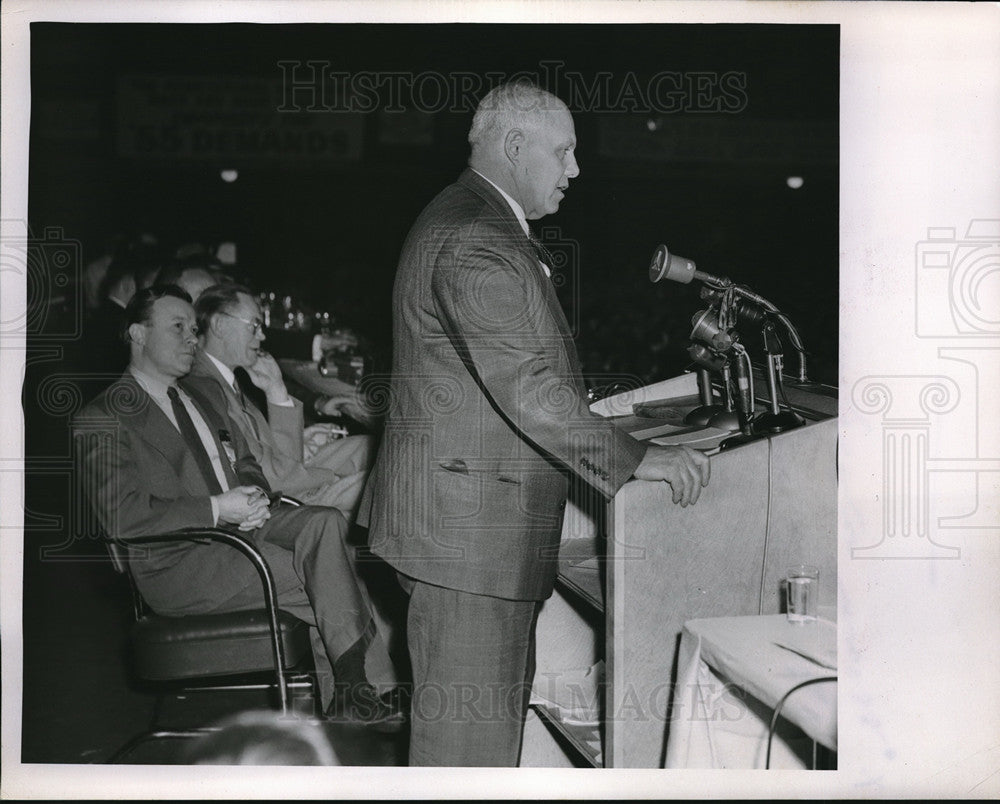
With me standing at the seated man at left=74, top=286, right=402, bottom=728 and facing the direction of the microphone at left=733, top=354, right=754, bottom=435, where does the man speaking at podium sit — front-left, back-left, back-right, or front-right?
front-right

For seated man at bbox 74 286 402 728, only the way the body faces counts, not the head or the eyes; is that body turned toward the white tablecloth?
yes

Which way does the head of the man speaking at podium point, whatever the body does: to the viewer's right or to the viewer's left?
to the viewer's right

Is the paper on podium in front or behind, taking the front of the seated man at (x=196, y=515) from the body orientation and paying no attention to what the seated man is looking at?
in front

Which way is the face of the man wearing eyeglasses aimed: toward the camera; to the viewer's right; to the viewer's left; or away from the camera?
to the viewer's right

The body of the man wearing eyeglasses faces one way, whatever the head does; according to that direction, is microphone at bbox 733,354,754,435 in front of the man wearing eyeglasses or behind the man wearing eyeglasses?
in front

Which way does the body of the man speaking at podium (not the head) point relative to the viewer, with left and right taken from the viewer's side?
facing to the right of the viewer

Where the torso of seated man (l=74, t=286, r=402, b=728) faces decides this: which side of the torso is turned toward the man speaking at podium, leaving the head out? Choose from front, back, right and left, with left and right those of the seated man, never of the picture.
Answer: front

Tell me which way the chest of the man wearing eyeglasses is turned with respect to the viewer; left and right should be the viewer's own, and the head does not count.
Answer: facing to the right of the viewer

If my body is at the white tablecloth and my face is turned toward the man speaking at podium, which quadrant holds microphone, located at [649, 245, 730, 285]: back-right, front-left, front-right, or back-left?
front-right
